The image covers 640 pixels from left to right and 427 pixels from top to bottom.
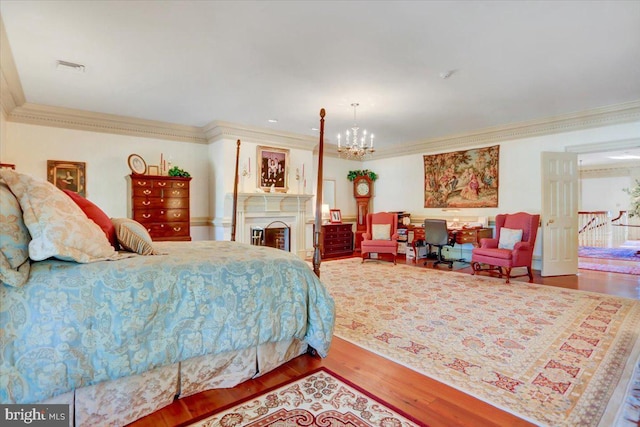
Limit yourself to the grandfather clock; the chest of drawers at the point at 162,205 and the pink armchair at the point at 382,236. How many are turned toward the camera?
3

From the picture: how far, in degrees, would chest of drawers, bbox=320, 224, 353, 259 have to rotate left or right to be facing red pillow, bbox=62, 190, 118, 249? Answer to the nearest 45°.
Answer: approximately 45° to its right

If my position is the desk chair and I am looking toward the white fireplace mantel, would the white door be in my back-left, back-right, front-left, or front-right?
back-left

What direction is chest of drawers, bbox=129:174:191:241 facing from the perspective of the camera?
toward the camera

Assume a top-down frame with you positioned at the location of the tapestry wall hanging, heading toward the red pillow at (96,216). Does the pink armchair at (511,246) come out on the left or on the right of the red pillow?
left

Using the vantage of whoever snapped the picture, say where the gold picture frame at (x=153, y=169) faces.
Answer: facing the viewer

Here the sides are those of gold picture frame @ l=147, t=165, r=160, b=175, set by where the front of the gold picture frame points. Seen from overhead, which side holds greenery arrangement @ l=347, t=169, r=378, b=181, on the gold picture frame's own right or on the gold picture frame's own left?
on the gold picture frame's own left

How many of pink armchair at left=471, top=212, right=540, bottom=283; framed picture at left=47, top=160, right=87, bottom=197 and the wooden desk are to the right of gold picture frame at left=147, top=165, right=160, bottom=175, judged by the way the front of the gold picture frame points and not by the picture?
1

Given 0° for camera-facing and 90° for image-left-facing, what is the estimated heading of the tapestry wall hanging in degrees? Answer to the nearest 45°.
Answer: approximately 45°

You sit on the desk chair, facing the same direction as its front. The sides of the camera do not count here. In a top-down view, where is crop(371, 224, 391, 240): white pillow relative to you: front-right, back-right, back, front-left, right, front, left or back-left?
back-left

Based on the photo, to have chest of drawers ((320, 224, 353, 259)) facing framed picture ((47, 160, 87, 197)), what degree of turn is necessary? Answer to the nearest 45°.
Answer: approximately 90° to its right

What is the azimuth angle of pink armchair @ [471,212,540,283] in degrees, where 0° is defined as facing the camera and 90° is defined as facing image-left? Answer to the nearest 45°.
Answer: approximately 45°

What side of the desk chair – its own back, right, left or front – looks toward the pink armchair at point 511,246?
right

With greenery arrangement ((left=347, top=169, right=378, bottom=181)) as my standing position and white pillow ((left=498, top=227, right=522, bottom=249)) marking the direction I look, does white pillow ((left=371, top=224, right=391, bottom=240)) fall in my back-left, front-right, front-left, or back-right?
front-right

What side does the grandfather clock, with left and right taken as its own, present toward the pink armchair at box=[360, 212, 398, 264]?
front

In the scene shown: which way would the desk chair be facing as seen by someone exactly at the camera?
facing away from the viewer and to the right of the viewer

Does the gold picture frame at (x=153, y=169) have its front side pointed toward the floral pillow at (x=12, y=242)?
yes

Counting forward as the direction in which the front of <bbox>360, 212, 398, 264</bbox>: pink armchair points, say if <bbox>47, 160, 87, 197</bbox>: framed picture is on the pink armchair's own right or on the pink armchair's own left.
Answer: on the pink armchair's own right

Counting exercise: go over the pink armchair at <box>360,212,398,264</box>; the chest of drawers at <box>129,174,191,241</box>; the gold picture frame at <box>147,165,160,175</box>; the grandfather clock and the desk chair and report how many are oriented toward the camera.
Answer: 4
